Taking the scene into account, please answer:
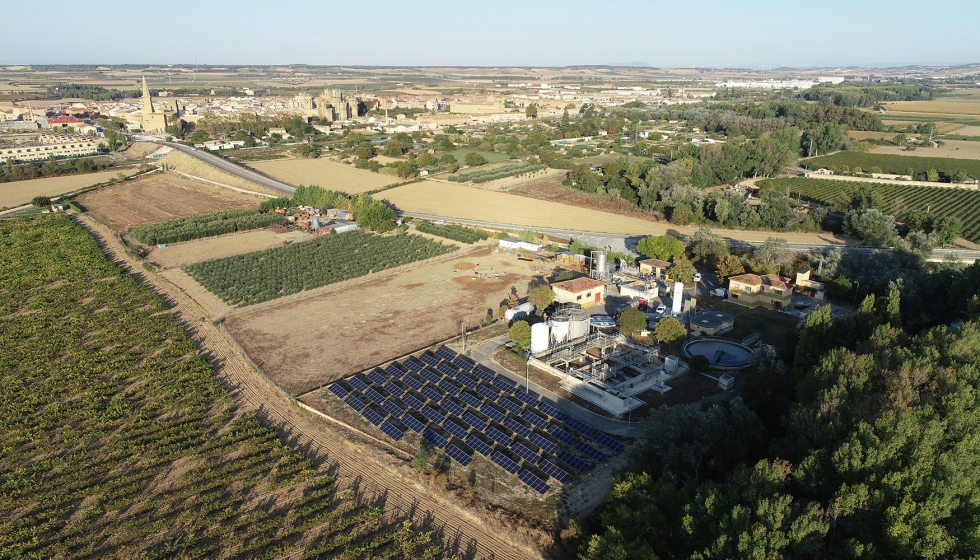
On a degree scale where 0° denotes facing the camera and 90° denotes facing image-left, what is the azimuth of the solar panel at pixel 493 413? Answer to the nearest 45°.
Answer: approximately 45°

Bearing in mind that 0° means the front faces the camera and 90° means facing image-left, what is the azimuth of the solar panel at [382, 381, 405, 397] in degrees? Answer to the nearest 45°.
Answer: approximately 45°

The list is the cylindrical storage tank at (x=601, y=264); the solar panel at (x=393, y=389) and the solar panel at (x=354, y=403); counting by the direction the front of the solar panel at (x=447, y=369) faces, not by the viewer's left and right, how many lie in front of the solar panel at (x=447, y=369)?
2

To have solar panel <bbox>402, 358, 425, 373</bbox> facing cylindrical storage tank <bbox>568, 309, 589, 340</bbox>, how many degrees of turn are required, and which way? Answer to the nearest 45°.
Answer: approximately 135° to its left

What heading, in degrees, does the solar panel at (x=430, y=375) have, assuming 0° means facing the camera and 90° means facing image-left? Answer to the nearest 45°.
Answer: approximately 45°
